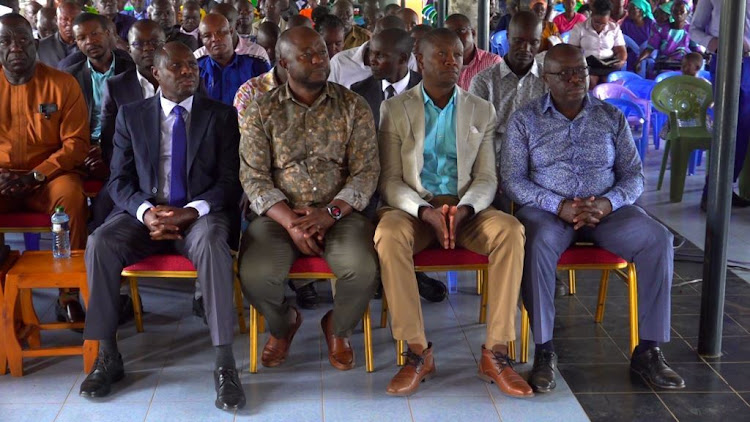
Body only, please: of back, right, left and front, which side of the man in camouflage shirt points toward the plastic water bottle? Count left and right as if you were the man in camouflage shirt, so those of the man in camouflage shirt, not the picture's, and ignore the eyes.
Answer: right

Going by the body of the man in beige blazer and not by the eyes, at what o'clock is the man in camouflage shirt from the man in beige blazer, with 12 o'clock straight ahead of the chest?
The man in camouflage shirt is roughly at 3 o'clock from the man in beige blazer.

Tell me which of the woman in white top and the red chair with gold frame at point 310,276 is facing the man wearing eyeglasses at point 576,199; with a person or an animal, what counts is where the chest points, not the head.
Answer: the woman in white top

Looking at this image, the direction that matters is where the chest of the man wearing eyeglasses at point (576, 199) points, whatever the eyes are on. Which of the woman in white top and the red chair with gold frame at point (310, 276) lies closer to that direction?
the red chair with gold frame

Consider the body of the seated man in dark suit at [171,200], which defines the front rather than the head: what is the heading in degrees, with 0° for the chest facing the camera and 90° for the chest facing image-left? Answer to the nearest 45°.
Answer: approximately 0°

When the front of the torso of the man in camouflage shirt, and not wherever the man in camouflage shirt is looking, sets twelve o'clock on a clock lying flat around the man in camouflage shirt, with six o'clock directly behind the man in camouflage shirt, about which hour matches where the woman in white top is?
The woman in white top is roughly at 7 o'clock from the man in camouflage shirt.

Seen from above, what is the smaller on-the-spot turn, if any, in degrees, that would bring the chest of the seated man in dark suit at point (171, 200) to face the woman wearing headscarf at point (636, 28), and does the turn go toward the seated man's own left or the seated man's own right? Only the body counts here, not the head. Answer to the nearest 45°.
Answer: approximately 135° to the seated man's own left
